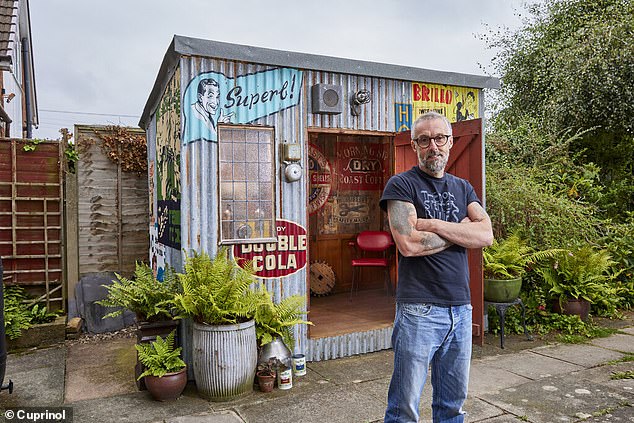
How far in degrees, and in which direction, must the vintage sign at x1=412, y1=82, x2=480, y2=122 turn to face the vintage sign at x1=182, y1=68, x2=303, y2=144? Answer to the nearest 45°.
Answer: approximately 90° to its right

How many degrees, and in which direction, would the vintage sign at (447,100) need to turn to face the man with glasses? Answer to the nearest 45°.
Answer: approximately 45° to its right

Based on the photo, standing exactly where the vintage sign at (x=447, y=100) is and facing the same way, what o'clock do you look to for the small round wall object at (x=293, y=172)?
The small round wall object is roughly at 3 o'clock from the vintage sign.

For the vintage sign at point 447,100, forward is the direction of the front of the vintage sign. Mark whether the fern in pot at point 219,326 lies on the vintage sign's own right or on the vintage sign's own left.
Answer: on the vintage sign's own right

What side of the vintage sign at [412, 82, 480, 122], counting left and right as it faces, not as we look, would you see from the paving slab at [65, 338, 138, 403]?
right

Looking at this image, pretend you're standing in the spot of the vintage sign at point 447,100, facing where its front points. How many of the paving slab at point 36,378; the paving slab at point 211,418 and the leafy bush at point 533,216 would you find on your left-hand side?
1

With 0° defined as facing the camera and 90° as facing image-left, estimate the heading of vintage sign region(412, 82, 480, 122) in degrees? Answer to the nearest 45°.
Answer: approximately 315°

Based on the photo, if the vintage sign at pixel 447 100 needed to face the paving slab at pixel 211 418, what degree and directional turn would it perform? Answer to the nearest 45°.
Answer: approximately 90° to its right
